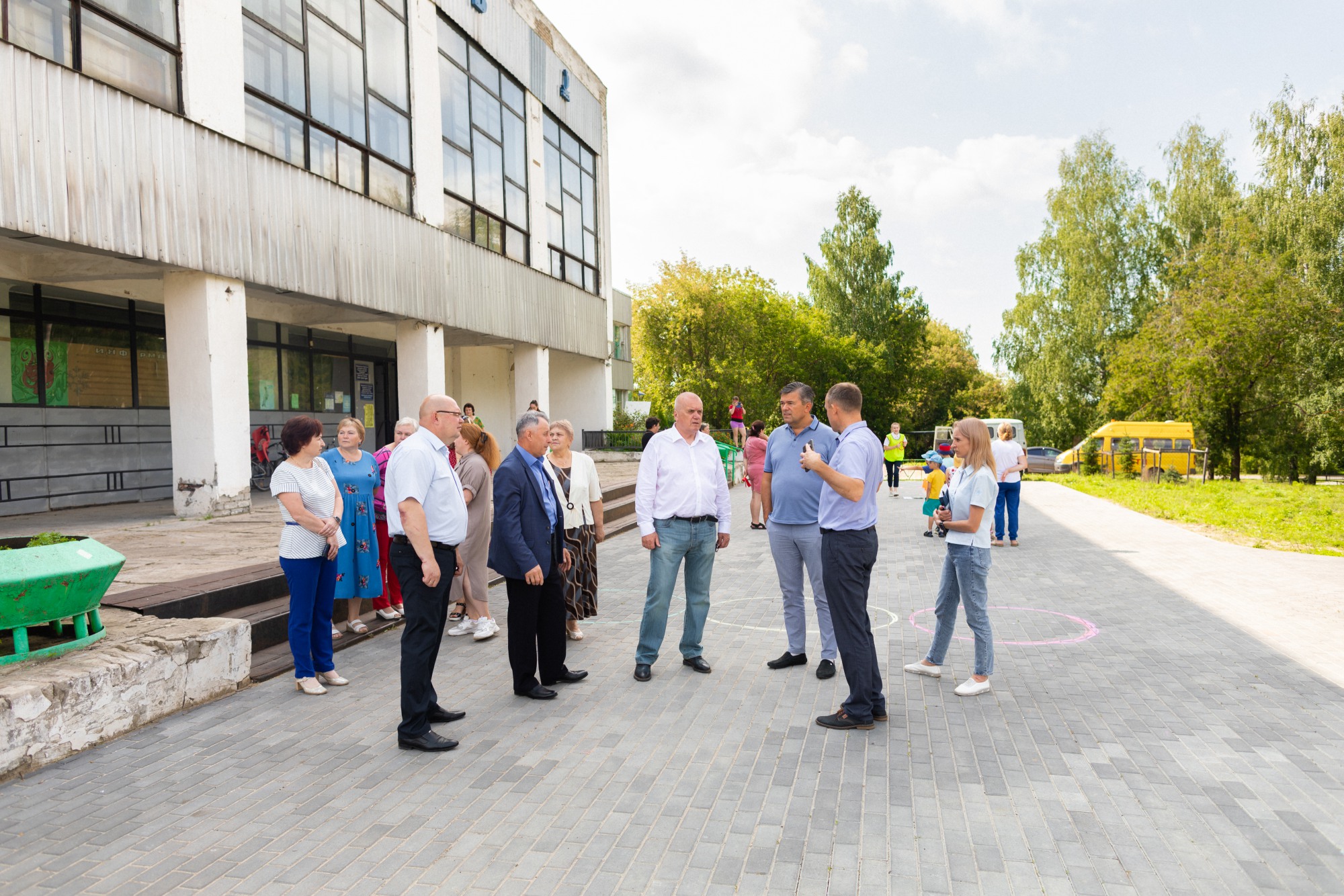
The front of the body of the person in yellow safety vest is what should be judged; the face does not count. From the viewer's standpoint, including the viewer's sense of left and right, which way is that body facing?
facing the viewer

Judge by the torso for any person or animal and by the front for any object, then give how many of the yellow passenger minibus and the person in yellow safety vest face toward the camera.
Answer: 1

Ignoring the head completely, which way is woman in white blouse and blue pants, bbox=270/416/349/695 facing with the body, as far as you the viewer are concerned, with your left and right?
facing the viewer and to the right of the viewer

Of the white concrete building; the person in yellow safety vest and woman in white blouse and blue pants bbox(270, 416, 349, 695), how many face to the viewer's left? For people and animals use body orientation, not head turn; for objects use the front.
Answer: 0

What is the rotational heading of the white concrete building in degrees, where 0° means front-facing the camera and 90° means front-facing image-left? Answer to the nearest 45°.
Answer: approximately 315°

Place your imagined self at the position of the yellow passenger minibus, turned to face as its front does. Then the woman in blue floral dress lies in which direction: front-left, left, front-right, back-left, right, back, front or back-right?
left

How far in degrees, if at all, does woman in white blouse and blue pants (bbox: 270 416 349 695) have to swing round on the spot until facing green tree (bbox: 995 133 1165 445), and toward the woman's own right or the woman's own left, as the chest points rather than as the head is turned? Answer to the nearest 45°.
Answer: approximately 90° to the woman's own left

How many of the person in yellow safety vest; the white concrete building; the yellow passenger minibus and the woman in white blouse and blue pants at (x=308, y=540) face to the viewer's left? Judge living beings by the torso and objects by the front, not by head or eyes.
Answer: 1

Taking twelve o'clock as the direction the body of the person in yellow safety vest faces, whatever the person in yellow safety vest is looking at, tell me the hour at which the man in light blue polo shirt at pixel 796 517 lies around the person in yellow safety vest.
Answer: The man in light blue polo shirt is roughly at 12 o'clock from the person in yellow safety vest.

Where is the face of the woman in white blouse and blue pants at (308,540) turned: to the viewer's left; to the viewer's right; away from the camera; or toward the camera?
to the viewer's right

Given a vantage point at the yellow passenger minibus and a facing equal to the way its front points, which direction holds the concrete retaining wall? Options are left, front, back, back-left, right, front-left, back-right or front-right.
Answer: left

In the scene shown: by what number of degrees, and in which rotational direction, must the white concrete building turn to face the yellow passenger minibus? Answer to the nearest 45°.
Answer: approximately 45° to its left

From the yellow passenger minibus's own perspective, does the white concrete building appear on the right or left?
on its left

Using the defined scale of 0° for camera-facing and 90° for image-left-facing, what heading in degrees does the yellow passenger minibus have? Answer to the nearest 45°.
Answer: approximately 90°

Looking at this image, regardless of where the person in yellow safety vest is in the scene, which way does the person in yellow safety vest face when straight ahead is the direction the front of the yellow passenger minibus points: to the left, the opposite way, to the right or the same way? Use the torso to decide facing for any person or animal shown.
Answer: to the left

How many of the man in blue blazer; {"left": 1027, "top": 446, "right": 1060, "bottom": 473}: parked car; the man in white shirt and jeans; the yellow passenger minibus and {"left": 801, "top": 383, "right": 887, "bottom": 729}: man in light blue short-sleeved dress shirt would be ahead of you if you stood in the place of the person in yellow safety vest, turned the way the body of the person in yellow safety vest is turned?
3
